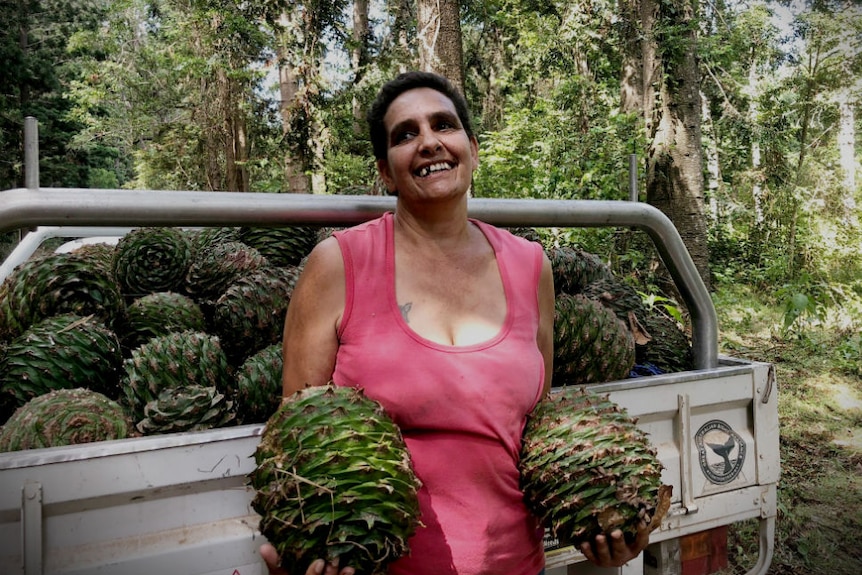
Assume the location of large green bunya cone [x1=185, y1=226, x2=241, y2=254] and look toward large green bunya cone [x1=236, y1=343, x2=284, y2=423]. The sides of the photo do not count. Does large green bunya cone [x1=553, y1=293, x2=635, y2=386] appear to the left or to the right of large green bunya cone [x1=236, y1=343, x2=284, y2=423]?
left

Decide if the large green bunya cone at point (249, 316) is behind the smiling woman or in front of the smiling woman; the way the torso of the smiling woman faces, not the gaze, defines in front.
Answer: behind

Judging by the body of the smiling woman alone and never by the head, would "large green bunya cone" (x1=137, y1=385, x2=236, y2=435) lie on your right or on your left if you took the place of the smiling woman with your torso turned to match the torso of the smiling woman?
on your right

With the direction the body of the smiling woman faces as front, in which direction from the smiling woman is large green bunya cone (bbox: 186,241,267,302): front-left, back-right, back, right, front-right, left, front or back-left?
back-right

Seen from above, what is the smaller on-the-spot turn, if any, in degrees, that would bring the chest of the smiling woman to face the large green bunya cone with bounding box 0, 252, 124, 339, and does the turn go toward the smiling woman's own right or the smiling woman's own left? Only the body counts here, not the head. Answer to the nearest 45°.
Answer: approximately 135° to the smiling woman's own right

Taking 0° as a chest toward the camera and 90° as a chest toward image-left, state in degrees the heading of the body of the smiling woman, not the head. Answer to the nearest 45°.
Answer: approximately 0°

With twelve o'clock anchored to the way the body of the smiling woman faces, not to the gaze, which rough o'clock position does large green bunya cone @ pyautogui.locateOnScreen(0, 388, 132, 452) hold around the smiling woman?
The large green bunya cone is roughly at 3 o'clock from the smiling woman.
